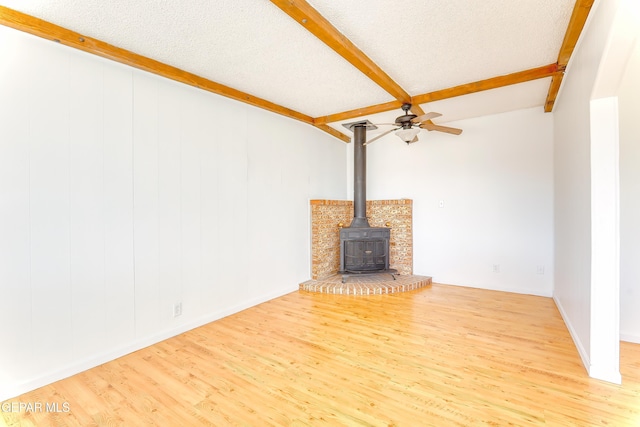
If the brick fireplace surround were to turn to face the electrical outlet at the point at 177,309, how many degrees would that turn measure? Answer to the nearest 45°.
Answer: approximately 45° to its right

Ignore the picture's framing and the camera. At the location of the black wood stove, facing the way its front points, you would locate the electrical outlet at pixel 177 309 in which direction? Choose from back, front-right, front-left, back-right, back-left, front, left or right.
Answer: front-right

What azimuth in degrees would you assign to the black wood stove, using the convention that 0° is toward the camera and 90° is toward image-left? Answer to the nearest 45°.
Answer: approximately 0°
